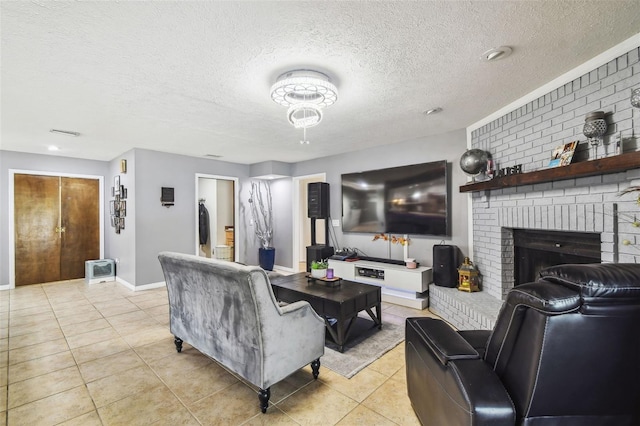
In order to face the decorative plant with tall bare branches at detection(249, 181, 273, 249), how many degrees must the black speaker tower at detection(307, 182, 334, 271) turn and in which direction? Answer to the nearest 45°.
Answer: approximately 90° to its right

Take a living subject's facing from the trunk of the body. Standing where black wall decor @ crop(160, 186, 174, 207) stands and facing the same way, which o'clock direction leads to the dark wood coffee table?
The dark wood coffee table is roughly at 11 o'clock from the black wall decor.

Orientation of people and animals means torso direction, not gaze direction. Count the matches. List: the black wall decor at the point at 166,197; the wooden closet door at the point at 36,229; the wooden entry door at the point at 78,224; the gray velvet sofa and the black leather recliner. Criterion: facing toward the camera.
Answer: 3

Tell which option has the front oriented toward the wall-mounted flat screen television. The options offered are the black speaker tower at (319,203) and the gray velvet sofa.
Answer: the gray velvet sofa

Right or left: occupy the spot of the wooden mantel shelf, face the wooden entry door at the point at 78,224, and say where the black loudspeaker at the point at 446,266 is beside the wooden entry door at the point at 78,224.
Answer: right

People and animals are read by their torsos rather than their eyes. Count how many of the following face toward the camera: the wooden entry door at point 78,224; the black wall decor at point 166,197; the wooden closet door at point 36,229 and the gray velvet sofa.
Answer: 3

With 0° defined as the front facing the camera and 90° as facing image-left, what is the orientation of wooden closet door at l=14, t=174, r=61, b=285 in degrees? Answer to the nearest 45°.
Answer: approximately 0°

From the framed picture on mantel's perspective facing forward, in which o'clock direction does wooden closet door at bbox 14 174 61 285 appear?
The wooden closet door is roughly at 1 o'clock from the framed picture on mantel.
